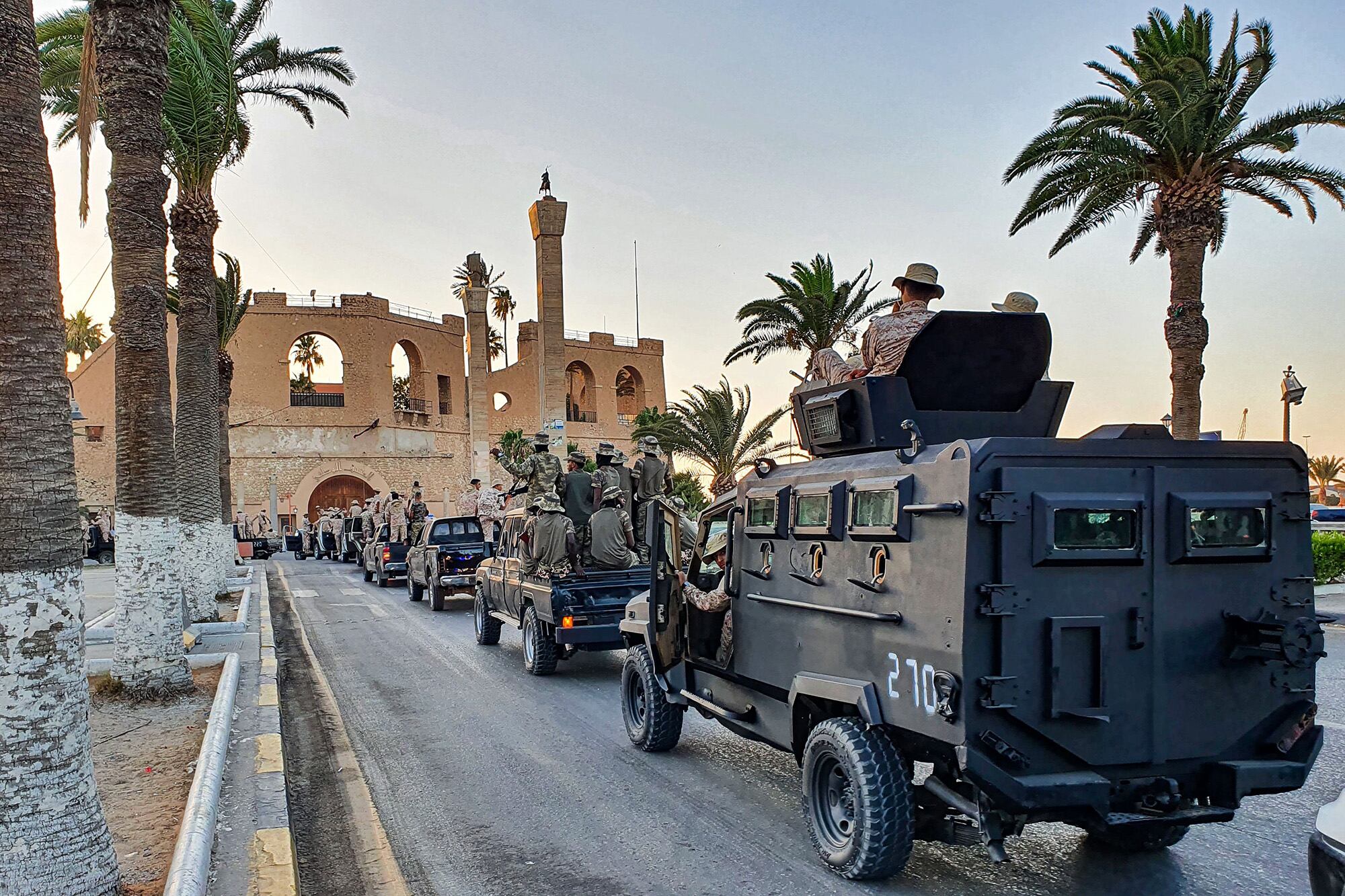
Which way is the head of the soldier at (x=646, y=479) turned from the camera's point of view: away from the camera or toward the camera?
away from the camera

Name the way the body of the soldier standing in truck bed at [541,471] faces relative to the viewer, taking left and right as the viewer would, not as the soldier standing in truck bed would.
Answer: facing away from the viewer

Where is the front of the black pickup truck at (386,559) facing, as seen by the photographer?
facing away from the viewer and to the left of the viewer

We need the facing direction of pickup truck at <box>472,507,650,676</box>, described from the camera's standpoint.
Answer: facing away from the viewer and to the left of the viewer

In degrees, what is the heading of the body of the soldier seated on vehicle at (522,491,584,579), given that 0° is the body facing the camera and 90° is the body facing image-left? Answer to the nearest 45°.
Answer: approximately 180°

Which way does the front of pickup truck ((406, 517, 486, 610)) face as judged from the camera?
facing away from the viewer and to the left of the viewer

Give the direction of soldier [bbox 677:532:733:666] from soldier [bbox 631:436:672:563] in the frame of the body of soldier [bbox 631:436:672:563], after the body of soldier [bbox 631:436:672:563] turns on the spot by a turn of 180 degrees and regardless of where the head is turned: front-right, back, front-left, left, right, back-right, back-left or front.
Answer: front

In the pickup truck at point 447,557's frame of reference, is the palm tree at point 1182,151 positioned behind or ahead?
behind

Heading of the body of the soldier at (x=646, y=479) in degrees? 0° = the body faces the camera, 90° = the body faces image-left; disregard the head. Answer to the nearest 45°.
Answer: approximately 180°

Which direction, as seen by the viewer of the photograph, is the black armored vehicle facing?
facing away from the viewer and to the left of the viewer

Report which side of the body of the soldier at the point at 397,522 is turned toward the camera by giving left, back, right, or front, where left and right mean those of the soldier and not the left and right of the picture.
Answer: back
